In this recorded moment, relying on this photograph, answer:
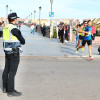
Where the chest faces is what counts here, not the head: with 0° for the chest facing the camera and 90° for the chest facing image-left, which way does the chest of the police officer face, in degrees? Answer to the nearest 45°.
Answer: approximately 225°
